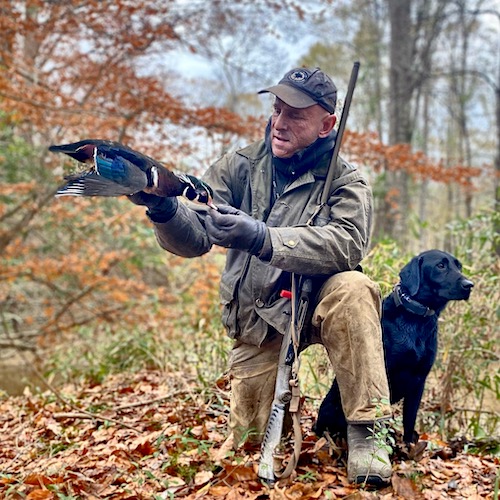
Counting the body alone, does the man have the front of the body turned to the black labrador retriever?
no

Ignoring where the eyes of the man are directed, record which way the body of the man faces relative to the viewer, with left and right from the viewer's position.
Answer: facing the viewer and to the left of the viewer

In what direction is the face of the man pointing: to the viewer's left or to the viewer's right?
to the viewer's left
